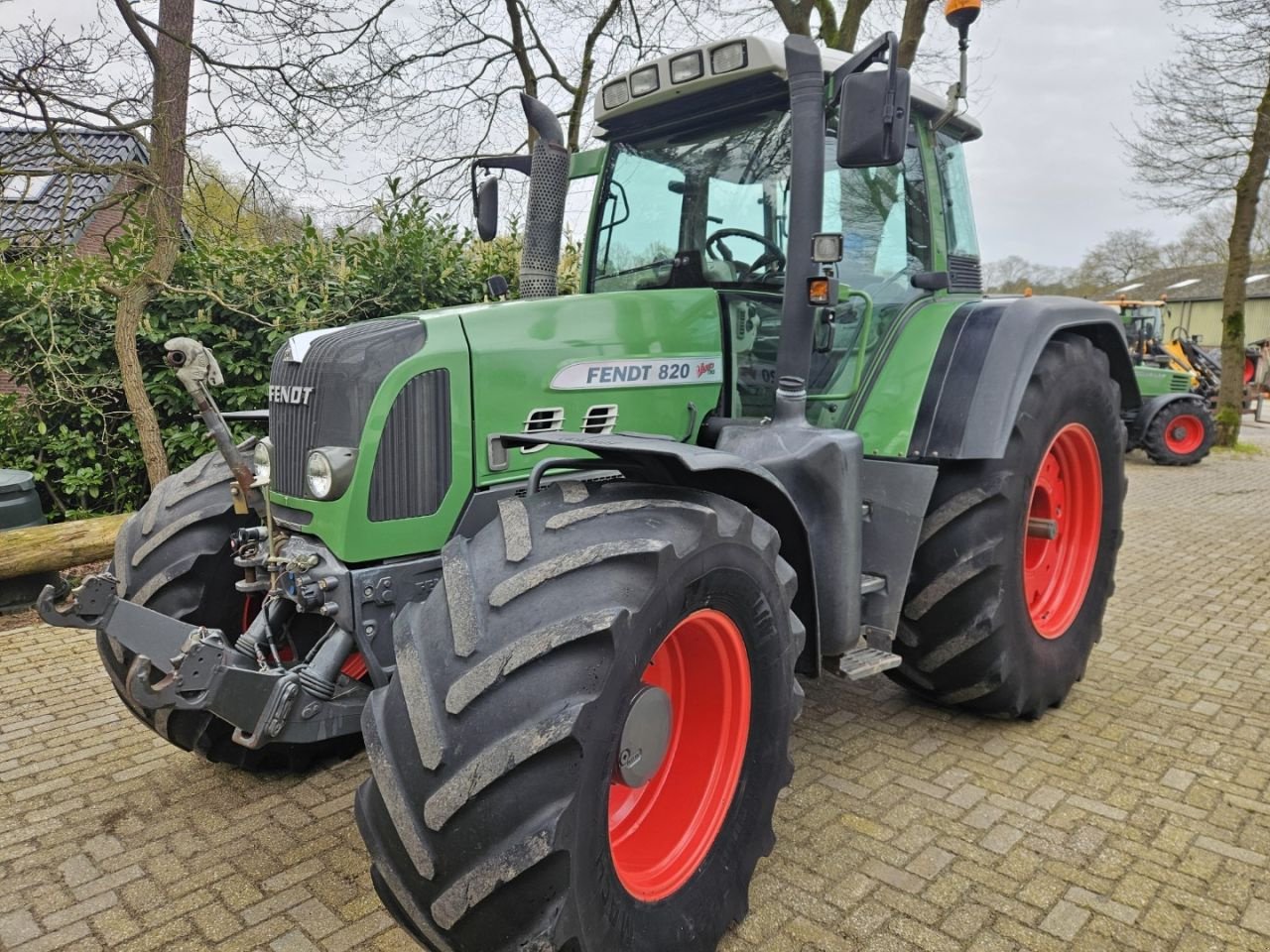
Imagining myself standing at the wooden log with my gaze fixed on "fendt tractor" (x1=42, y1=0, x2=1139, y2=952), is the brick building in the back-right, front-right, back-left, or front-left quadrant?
back-left

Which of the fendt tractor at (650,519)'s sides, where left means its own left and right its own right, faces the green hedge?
right

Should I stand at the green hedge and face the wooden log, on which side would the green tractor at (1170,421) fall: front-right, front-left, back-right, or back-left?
back-left

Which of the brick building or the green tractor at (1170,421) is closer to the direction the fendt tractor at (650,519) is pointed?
the brick building

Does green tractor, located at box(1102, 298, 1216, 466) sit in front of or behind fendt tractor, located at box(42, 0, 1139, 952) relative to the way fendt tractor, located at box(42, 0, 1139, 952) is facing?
behind

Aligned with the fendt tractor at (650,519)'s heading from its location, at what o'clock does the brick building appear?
The brick building is roughly at 3 o'clock from the fendt tractor.

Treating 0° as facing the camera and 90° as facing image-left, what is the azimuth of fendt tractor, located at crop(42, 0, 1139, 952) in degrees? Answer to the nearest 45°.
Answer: approximately 45°
